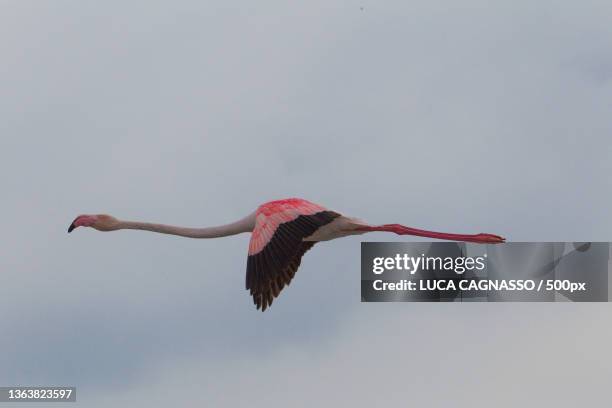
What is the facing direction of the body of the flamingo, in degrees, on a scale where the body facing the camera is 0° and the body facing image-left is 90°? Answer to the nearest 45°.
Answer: approximately 90°
